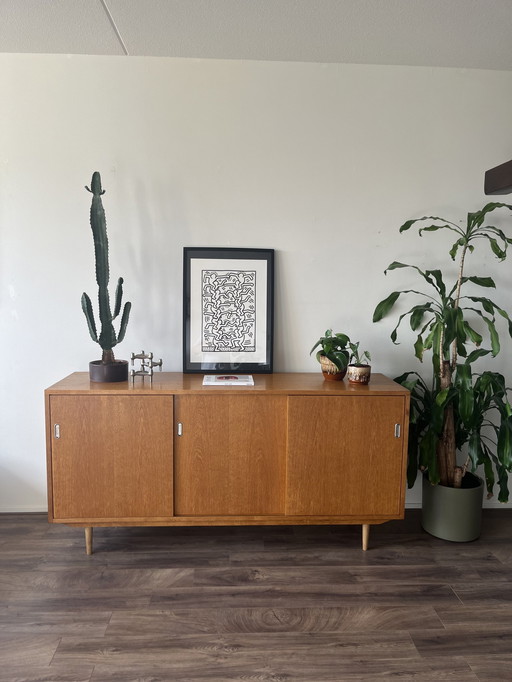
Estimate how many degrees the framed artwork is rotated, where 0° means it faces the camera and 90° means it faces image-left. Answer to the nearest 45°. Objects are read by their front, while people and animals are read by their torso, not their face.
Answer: approximately 0°

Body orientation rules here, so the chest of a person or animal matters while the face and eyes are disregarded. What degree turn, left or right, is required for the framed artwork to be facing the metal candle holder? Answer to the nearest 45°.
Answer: approximately 45° to its right

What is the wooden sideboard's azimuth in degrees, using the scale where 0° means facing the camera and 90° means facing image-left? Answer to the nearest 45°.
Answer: approximately 0°

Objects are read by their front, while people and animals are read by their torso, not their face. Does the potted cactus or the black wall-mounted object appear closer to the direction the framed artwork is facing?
the black wall-mounted object

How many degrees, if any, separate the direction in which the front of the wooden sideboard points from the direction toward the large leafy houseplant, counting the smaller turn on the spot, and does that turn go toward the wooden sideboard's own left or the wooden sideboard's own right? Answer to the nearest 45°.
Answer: approximately 90° to the wooden sideboard's own left
